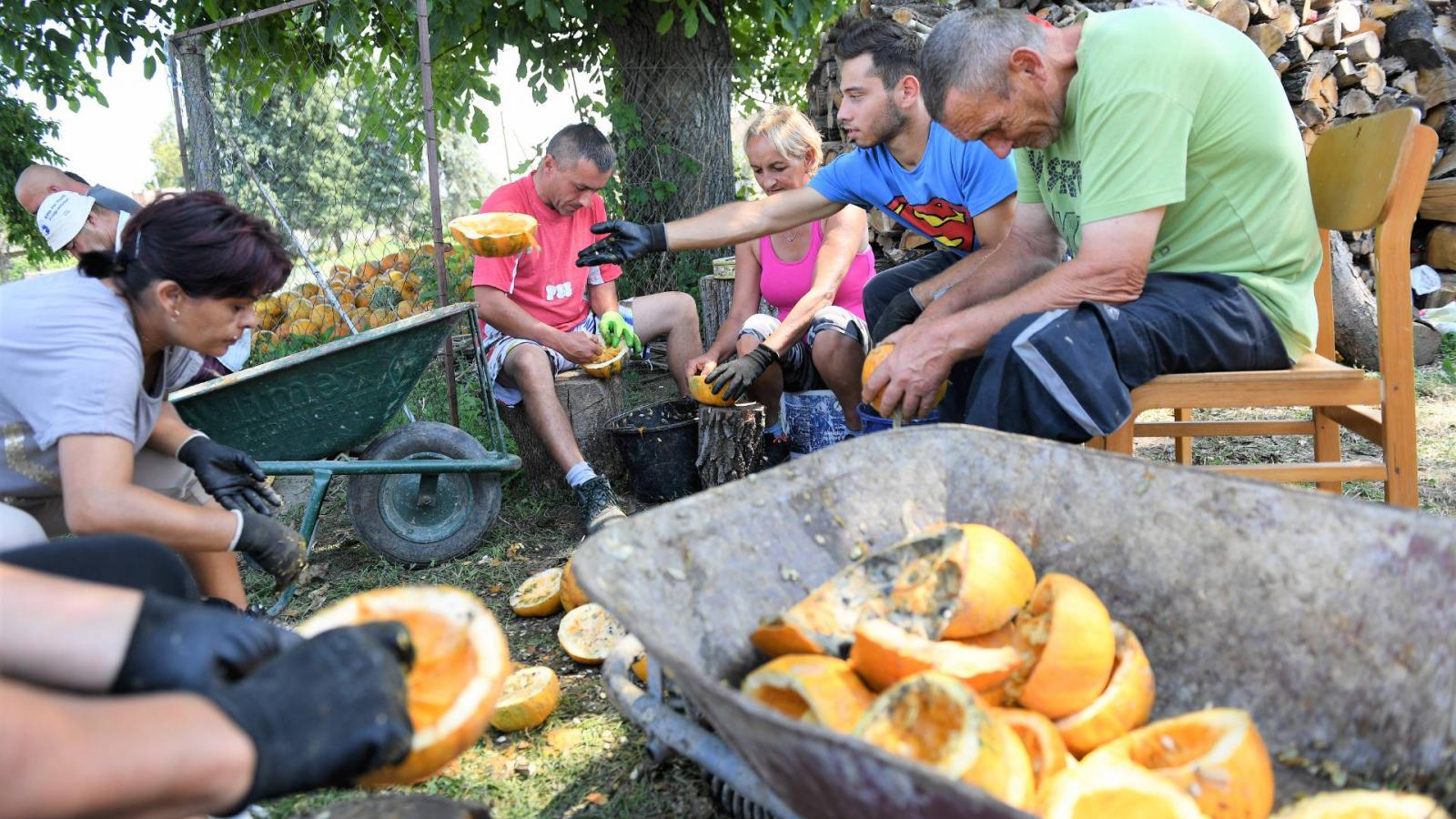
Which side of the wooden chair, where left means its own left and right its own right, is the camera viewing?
left

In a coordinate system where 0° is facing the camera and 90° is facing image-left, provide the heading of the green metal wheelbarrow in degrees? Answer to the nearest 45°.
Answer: approximately 270°

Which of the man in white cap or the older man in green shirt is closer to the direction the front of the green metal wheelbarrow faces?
the older man in green shirt

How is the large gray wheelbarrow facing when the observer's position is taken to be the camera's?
facing away from the viewer and to the left of the viewer

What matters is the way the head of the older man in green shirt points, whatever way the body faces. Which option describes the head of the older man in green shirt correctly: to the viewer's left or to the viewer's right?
to the viewer's left

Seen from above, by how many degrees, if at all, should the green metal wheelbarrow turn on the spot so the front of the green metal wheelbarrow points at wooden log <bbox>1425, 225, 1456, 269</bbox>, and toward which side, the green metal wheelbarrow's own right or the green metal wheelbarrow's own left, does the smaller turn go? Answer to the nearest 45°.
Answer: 0° — it already faces it

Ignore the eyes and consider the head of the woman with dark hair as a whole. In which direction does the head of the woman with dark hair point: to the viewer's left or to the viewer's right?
to the viewer's right

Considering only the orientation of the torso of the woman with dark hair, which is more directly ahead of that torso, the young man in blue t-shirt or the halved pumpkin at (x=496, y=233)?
the young man in blue t-shirt

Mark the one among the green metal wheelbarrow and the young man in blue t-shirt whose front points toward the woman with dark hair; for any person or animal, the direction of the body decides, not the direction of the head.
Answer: the young man in blue t-shirt

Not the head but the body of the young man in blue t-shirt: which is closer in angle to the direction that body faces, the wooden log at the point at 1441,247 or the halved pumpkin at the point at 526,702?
the halved pumpkin

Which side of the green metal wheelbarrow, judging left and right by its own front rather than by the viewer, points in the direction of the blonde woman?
front

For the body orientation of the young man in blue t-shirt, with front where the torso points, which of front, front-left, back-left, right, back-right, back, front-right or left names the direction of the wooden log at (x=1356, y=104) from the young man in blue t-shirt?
back

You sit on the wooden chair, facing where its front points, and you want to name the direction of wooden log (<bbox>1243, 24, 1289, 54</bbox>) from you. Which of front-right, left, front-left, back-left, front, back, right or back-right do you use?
right

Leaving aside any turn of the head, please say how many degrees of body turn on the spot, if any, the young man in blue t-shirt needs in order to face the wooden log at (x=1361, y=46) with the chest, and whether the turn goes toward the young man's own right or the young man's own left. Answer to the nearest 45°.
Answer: approximately 180°

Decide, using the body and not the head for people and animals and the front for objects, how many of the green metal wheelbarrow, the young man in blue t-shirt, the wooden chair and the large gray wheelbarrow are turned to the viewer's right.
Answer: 1

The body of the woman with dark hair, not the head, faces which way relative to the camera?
to the viewer's right
